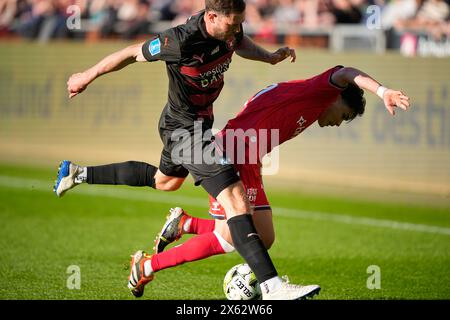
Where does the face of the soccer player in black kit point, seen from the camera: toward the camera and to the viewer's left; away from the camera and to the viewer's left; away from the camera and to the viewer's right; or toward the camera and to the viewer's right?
toward the camera and to the viewer's right

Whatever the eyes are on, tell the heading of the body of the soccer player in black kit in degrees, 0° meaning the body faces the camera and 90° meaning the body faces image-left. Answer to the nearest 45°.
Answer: approximately 315°
